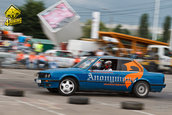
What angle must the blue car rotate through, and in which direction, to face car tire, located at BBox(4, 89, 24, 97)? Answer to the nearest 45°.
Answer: approximately 45° to its left

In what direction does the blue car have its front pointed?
to the viewer's left

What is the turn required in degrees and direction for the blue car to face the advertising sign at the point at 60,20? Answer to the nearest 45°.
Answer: approximately 90° to its right

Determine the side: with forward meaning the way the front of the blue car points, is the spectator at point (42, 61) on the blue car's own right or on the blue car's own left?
on the blue car's own right

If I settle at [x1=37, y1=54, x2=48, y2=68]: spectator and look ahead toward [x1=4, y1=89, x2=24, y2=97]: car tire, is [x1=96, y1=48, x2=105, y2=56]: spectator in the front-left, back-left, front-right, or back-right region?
back-left

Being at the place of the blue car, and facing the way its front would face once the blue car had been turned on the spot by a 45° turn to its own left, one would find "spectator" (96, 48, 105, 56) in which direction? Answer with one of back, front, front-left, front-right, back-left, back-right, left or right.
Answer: back-right

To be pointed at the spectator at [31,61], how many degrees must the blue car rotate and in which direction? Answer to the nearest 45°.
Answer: approximately 45° to its right

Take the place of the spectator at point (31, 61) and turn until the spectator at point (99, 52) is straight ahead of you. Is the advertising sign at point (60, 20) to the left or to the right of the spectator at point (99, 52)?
left

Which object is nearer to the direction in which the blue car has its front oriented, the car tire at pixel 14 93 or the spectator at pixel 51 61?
the car tire

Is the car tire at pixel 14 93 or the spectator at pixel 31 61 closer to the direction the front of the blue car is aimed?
the car tire
